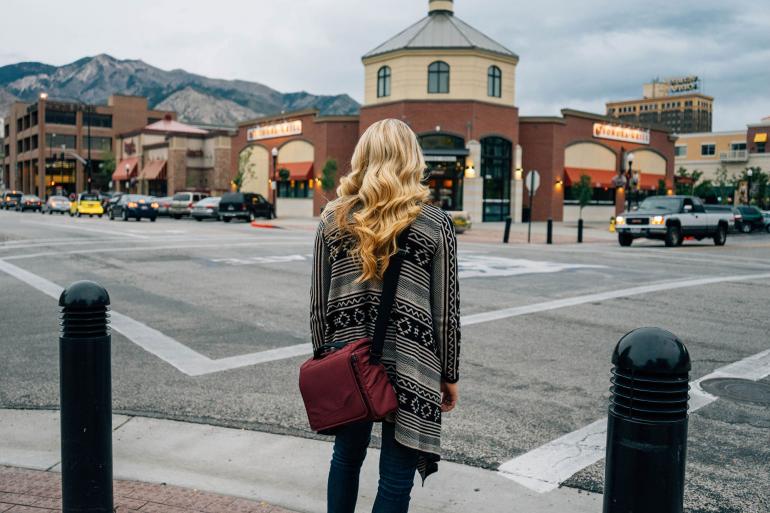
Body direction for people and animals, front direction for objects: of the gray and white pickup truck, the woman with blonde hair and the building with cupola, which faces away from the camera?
the woman with blonde hair

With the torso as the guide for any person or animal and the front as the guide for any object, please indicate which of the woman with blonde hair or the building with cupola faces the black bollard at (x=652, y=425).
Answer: the building with cupola

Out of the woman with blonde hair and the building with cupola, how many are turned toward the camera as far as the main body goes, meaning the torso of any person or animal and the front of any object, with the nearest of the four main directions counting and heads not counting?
1

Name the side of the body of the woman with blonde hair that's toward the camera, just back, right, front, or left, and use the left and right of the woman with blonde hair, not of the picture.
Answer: back

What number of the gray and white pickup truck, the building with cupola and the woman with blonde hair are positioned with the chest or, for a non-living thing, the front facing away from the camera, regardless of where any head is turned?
1

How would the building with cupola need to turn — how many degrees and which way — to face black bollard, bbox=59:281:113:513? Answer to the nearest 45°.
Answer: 0° — it already faces it

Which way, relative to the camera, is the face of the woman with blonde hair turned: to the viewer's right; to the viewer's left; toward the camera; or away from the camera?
away from the camera

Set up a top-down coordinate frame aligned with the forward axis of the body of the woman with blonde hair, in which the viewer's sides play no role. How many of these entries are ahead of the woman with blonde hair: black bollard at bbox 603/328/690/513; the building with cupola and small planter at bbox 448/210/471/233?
2

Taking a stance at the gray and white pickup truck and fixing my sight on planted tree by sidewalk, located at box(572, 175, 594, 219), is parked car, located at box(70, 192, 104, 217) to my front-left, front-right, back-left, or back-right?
front-left

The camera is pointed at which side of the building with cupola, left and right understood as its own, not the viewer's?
front

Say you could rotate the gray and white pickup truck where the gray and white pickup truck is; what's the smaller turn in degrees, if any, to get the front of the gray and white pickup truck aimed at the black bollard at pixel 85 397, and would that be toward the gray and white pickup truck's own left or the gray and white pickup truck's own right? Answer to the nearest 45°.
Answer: approximately 45° to the gray and white pickup truck's own left

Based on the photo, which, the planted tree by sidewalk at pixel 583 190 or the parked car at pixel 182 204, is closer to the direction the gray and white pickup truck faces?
the parked car

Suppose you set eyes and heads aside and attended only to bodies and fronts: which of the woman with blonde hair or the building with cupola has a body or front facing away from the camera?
the woman with blonde hair

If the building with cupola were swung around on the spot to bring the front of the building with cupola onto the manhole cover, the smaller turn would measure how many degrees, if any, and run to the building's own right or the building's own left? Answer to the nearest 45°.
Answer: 0° — it already faces it

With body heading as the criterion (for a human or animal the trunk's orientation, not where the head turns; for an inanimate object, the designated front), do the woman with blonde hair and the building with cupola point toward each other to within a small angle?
yes

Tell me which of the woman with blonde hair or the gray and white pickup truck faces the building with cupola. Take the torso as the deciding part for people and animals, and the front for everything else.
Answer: the woman with blonde hair

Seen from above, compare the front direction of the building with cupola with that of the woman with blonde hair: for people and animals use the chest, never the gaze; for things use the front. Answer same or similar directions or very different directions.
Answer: very different directions

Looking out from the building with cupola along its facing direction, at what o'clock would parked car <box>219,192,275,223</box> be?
The parked car is roughly at 2 o'clock from the building with cupola.

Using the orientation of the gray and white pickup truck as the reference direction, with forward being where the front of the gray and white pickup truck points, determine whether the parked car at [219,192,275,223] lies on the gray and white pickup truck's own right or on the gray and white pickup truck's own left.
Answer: on the gray and white pickup truck's own right
